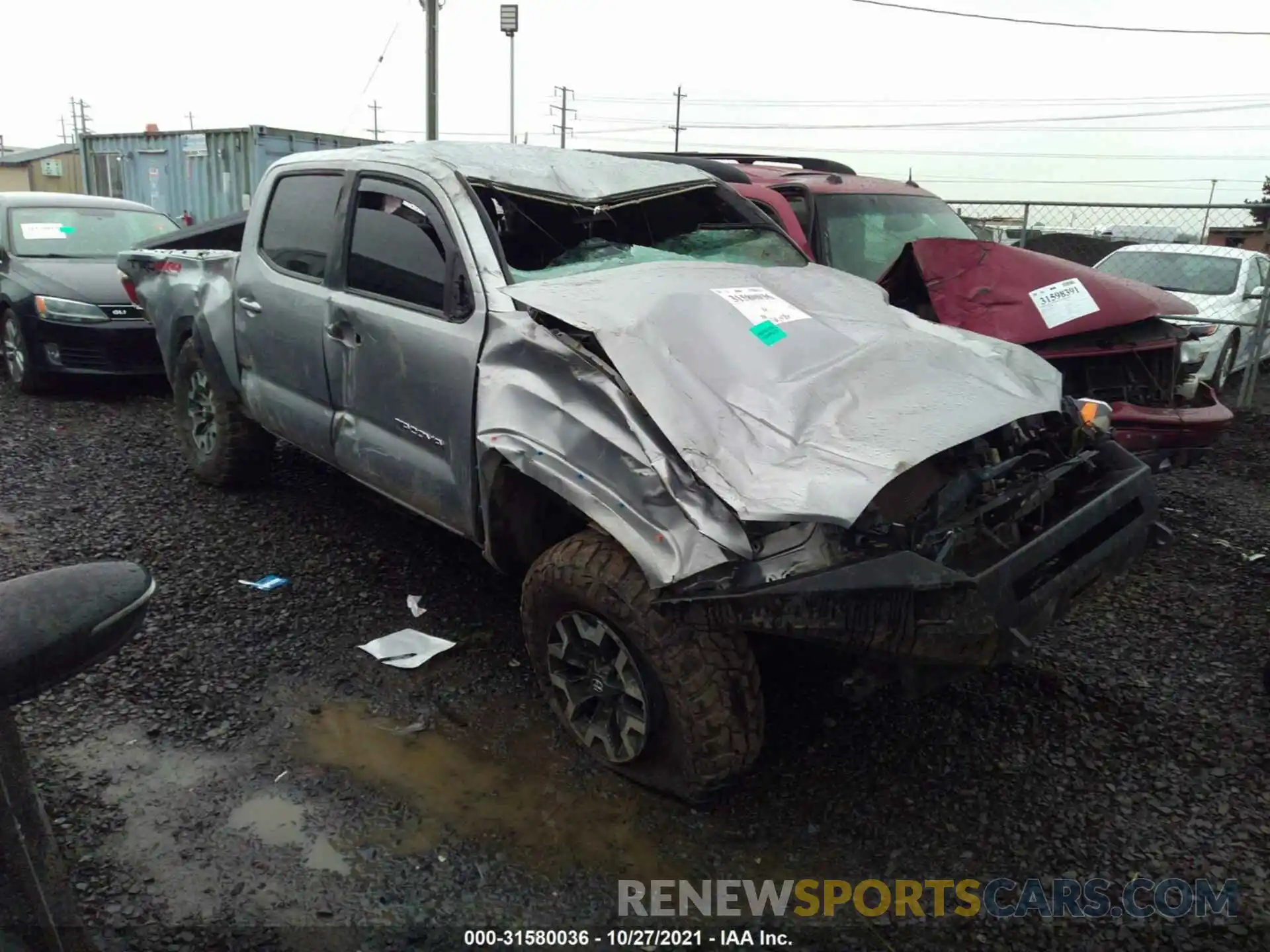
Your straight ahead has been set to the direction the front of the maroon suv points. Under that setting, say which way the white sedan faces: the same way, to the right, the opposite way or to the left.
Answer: to the right

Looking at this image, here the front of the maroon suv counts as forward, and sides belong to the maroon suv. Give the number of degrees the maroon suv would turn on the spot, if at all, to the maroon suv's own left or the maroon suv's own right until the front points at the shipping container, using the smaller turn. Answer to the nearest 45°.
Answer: approximately 180°

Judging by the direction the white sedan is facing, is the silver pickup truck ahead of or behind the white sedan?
ahead

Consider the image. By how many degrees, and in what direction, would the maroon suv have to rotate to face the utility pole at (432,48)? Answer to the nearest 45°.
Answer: approximately 180°

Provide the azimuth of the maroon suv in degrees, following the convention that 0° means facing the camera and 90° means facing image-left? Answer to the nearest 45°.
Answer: approximately 315°

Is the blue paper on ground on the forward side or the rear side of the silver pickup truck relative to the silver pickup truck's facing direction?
on the rear side

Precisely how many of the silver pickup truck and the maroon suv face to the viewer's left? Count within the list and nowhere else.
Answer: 0

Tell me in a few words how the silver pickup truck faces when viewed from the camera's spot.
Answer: facing the viewer and to the right of the viewer

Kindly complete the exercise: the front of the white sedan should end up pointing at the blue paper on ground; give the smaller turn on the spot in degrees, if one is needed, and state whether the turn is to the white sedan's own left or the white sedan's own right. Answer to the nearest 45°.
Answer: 0° — it already faces it

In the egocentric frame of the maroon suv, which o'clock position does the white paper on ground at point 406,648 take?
The white paper on ground is roughly at 3 o'clock from the maroon suv.
